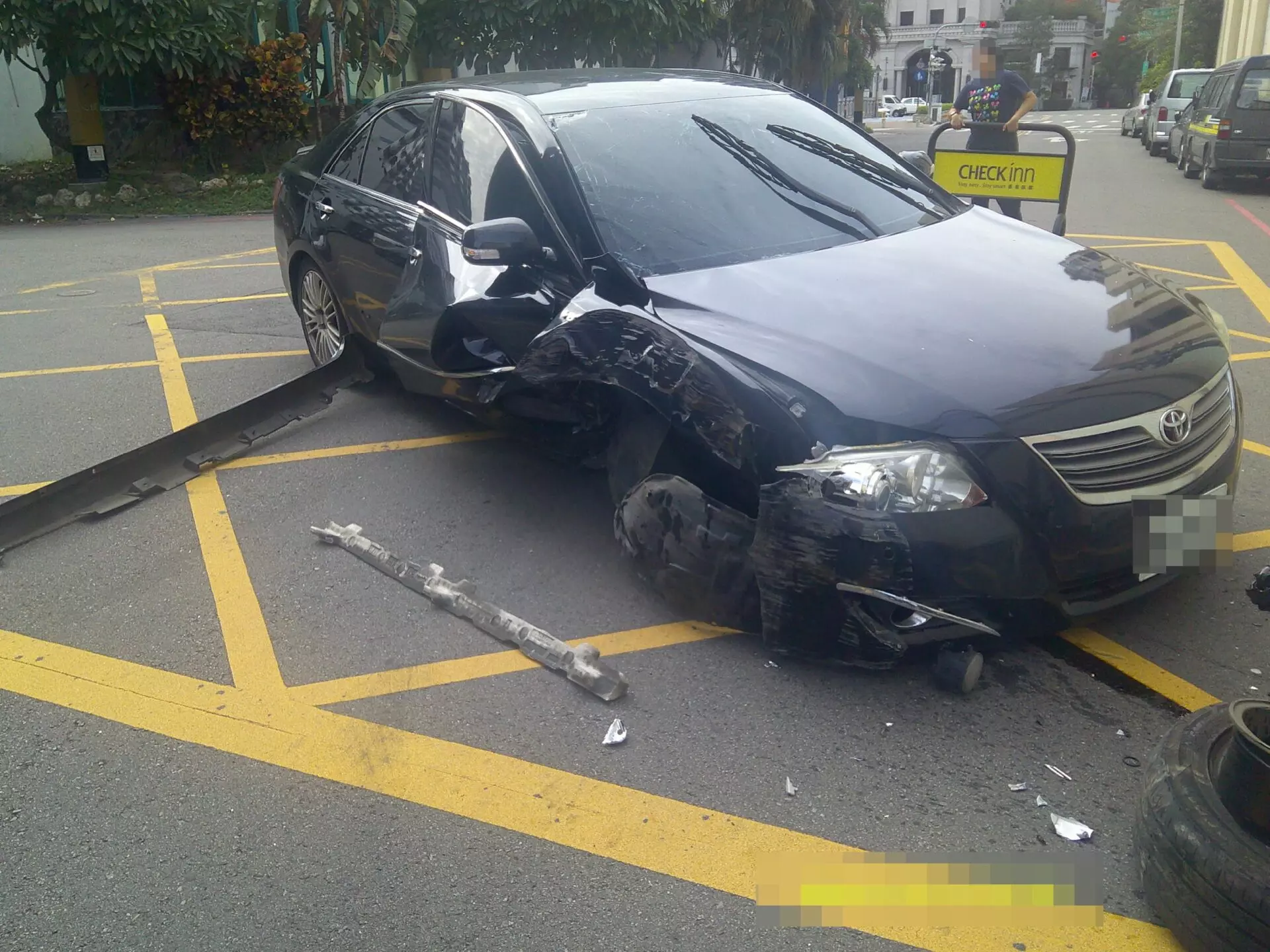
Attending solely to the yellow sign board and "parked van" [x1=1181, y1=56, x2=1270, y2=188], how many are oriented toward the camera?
1

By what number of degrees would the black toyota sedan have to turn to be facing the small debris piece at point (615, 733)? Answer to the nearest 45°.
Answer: approximately 90° to its right

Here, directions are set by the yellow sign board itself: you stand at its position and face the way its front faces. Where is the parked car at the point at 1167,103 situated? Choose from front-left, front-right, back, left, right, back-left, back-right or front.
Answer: back

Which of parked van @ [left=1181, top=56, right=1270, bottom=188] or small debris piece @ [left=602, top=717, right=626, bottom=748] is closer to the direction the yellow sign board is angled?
the small debris piece

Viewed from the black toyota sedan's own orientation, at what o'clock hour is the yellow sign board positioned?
The yellow sign board is roughly at 8 o'clock from the black toyota sedan.

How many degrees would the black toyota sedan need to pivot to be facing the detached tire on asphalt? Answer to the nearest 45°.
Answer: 0° — it already faces it

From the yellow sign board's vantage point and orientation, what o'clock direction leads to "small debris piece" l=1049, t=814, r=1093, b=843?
The small debris piece is roughly at 12 o'clock from the yellow sign board.

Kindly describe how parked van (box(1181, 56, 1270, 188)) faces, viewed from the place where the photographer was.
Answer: facing away from the viewer and to the left of the viewer

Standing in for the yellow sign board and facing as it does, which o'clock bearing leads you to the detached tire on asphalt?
The detached tire on asphalt is roughly at 12 o'clock from the yellow sign board.

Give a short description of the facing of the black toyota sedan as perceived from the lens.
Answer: facing the viewer and to the right of the viewer

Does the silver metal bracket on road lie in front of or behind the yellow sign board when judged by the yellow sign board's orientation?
in front

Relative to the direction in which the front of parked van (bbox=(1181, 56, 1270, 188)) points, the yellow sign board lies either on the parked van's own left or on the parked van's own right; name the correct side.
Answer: on the parked van's own left

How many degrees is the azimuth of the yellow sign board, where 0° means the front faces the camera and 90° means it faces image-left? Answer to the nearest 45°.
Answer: approximately 0°
